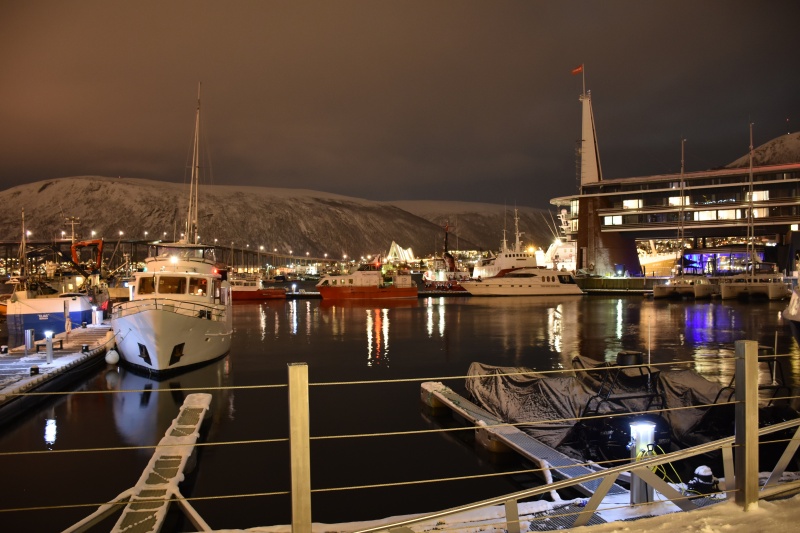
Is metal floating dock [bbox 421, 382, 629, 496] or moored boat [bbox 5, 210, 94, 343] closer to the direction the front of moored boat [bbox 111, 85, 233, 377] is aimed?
the metal floating dock

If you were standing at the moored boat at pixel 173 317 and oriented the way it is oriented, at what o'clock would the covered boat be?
The covered boat is roughly at 11 o'clock from the moored boat.

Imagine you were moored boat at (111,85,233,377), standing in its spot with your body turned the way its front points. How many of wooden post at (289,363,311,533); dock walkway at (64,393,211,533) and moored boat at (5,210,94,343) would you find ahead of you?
2

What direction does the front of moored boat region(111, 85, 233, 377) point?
toward the camera

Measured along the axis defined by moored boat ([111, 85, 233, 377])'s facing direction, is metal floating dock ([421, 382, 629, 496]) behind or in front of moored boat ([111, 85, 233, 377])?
in front

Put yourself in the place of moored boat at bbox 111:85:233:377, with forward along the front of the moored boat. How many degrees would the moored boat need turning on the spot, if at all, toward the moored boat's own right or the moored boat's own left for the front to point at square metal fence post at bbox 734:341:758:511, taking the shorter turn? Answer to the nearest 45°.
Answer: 0° — it already faces it

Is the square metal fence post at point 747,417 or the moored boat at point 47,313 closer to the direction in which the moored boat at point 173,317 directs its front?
the square metal fence post

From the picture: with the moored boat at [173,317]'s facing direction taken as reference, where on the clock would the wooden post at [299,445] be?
The wooden post is roughly at 12 o'clock from the moored boat.

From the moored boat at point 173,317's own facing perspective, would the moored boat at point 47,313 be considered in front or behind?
behind

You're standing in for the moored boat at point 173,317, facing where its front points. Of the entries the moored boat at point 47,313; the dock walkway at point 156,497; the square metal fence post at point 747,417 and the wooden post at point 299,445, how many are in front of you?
3

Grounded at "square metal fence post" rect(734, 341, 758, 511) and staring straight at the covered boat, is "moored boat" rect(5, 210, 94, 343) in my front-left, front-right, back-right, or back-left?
front-left

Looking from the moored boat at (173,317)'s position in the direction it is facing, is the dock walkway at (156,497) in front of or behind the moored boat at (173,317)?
in front
